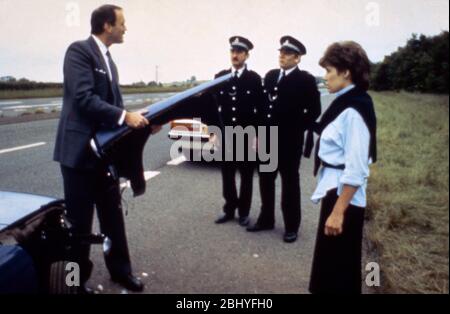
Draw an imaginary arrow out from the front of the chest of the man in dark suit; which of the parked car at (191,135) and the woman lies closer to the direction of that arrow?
the woman

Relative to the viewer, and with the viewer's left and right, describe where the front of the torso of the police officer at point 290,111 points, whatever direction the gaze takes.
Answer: facing the viewer and to the left of the viewer

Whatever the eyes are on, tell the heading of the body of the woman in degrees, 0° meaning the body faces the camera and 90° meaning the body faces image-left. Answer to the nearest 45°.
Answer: approximately 90°

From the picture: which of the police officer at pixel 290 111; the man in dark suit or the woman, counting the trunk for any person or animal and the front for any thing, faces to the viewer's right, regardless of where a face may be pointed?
the man in dark suit

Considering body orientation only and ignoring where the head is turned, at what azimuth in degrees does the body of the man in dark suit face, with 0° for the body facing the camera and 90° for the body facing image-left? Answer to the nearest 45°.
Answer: approximately 270°

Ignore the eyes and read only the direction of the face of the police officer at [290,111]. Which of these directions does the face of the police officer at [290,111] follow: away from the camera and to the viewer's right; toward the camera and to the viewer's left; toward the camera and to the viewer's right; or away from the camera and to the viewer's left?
toward the camera and to the viewer's left

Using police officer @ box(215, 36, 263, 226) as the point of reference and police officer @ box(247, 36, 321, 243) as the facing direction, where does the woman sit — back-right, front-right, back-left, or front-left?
front-right

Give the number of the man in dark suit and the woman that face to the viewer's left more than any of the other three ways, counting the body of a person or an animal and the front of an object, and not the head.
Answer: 1

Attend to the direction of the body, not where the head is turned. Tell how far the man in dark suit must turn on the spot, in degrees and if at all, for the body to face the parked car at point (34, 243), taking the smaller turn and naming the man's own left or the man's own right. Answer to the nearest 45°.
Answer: approximately 135° to the man's own right

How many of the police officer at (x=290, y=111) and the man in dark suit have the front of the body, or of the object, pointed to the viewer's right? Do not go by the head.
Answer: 1

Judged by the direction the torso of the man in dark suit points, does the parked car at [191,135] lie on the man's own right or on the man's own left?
on the man's own left

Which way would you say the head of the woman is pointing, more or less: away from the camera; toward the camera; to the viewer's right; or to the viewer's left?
to the viewer's left

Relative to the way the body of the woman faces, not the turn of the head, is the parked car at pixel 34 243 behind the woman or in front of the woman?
in front

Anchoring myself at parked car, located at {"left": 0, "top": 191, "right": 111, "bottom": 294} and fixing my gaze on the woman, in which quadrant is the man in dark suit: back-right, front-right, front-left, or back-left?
front-left
